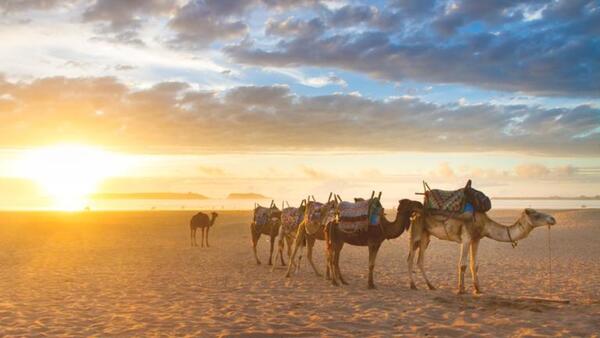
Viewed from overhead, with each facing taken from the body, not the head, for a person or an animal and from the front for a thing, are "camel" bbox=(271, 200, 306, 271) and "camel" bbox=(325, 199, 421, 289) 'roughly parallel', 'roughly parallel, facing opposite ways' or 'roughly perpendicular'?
roughly parallel

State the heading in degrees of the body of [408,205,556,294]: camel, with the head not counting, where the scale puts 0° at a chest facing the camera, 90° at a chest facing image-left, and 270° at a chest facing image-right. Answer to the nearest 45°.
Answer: approximately 270°

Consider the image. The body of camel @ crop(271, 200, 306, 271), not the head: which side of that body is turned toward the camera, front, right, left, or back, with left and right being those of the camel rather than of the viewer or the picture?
right

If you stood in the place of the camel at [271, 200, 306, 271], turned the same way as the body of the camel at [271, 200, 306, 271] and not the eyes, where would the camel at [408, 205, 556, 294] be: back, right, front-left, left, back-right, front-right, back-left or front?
front-right

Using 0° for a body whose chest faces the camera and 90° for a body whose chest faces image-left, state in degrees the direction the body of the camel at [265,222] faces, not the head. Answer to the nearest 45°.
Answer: approximately 270°

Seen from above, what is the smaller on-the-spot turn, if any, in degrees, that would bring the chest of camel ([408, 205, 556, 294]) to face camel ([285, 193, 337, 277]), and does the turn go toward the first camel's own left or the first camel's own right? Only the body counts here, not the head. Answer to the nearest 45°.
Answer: approximately 180°

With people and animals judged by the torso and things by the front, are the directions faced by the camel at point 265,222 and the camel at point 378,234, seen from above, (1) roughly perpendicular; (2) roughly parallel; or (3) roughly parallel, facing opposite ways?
roughly parallel

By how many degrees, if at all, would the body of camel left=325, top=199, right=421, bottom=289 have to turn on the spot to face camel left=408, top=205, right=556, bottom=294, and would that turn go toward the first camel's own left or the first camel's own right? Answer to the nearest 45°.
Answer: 0° — it already faces it

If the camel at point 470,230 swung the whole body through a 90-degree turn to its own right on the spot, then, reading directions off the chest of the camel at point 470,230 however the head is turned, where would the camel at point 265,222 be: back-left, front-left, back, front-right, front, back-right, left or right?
back-right

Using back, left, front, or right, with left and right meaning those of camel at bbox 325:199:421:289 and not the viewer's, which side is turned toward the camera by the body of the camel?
right
